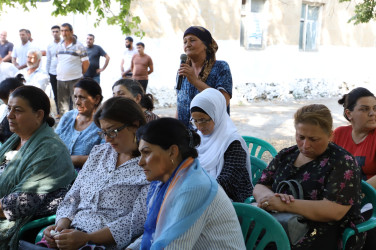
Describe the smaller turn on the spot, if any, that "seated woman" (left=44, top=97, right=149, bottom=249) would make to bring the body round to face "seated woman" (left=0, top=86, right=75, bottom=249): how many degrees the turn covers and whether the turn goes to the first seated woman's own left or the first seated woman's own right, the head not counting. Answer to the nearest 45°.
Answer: approximately 90° to the first seated woman's own right

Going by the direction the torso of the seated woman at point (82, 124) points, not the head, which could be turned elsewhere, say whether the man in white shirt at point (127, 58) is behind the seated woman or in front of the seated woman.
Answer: behind

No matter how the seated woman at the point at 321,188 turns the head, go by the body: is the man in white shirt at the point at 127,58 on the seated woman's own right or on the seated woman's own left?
on the seated woman's own right

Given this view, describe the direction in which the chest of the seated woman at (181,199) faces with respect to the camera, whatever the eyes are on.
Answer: to the viewer's left

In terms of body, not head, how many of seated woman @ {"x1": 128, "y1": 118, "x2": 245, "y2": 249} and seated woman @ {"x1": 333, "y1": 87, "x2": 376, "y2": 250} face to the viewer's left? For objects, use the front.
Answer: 1

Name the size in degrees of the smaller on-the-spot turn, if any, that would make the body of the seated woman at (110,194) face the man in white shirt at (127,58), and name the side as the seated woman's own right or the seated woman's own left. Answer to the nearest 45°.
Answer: approximately 135° to the seated woman's own right

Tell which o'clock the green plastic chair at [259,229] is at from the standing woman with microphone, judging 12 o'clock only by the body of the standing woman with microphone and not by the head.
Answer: The green plastic chair is roughly at 10 o'clock from the standing woman with microphone.
